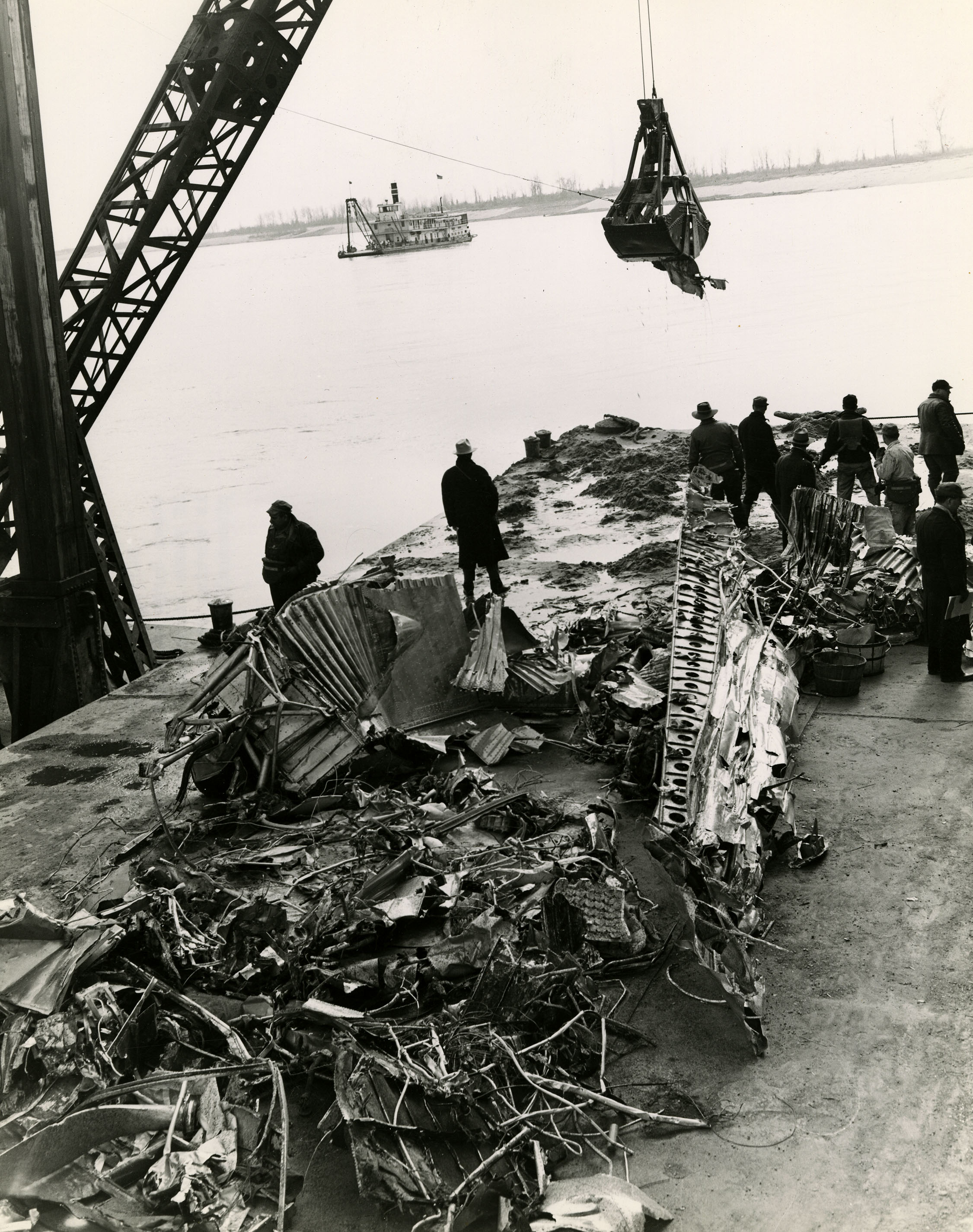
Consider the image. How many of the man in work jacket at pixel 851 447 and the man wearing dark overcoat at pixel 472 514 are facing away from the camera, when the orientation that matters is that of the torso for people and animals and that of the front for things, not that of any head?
2

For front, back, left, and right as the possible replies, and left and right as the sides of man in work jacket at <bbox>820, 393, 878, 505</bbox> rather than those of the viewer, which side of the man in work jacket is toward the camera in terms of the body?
back

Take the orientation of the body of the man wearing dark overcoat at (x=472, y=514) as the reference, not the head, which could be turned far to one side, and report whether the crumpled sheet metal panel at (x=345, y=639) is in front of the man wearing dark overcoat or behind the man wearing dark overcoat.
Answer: behind

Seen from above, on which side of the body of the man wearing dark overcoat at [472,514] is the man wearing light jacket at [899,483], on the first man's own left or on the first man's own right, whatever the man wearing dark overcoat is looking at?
on the first man's own right

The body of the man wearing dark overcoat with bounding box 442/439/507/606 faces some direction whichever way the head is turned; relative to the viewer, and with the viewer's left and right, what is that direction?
facing away from the viewer

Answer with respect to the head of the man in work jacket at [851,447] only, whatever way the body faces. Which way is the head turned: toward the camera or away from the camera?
away from the camera

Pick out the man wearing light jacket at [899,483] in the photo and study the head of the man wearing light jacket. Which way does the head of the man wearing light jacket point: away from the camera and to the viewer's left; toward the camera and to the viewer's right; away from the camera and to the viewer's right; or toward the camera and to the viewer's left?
away from the camera and to the viewer's left

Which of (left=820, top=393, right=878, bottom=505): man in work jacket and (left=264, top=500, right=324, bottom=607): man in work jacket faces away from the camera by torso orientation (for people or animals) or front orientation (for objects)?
(left=820, top=393, right=878, bottom=505): man in work jacket

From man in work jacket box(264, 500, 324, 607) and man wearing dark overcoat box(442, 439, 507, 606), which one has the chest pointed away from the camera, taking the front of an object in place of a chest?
the man wearing dark overcoat

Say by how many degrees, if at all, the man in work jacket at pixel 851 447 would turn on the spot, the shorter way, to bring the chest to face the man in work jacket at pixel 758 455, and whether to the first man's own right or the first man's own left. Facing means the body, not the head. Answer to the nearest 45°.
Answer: approximately 90° to the first man's own left
